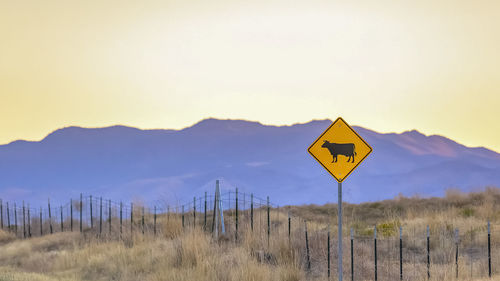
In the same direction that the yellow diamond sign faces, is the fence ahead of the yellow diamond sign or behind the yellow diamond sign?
behind

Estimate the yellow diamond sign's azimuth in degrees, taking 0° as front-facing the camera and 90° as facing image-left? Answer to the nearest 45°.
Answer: approximately 0°
